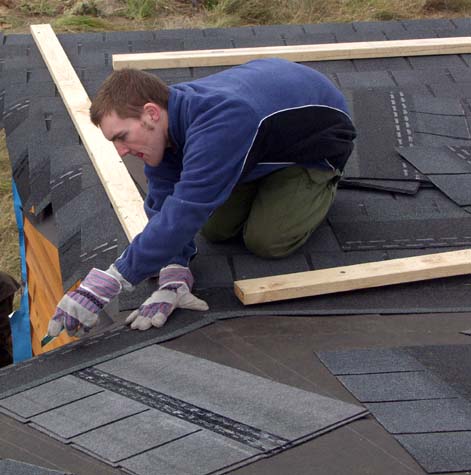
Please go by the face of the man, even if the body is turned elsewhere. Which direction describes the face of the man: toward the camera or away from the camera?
toward the camera

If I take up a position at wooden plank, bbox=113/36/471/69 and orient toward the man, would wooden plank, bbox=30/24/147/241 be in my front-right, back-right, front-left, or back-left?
front-right

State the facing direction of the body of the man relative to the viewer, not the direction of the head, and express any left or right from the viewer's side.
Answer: facing the viewer and to the left of the viewer

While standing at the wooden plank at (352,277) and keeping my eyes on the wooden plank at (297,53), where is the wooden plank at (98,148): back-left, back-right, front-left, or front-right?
front-left

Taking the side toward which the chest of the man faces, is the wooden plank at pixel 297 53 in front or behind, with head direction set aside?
behind
